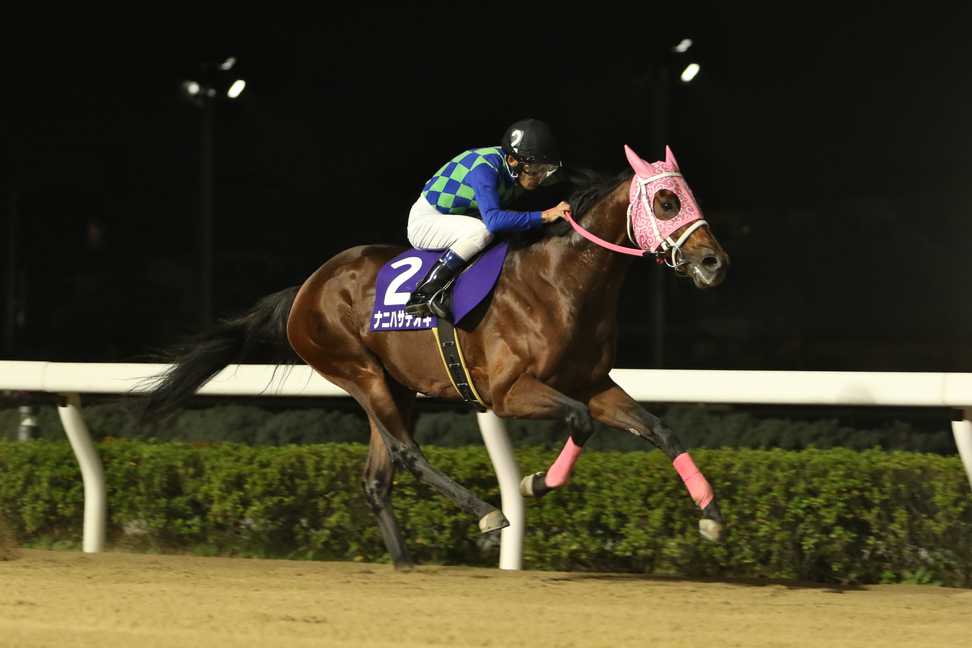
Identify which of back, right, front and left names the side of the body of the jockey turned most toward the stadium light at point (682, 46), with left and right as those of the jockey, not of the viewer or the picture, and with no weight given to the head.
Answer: left

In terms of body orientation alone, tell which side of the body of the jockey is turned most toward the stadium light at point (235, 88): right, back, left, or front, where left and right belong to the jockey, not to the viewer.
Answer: left

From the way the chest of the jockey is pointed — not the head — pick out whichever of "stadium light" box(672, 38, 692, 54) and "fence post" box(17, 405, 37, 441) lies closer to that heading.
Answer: the stadium light

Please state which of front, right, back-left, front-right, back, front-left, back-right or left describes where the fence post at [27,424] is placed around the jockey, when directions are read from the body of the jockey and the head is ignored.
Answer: back-left

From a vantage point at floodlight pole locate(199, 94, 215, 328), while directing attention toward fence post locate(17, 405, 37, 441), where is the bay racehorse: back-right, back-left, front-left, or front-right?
front-left

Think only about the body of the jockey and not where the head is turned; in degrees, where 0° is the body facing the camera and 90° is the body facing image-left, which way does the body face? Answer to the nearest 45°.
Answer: approximately 270°

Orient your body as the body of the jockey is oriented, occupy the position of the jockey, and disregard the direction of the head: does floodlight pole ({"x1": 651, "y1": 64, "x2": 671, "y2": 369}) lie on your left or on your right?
on your left

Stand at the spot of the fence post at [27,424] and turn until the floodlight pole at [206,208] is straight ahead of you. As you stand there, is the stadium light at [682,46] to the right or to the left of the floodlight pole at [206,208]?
right
